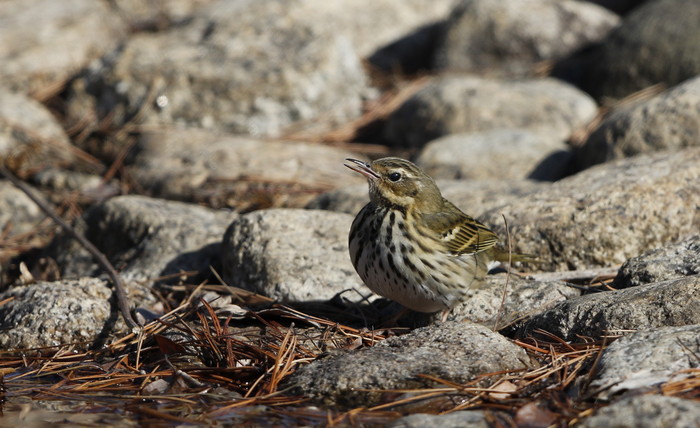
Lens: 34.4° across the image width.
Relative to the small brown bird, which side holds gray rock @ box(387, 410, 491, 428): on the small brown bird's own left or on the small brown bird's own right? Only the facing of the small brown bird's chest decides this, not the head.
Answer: on the small brown bird's own left

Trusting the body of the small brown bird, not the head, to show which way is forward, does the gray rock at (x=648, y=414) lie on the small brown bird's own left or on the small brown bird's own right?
on the small brown bird's own left

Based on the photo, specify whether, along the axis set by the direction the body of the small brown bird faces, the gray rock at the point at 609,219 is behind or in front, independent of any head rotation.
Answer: behind

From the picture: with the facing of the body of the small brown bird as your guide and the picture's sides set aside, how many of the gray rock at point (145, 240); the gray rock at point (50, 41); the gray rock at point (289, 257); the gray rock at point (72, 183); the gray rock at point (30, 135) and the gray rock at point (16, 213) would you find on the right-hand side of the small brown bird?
6

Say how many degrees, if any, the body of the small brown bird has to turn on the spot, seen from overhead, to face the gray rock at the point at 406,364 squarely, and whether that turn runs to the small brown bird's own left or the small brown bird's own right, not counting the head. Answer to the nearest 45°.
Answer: approximately 45° to the small brown bird's own left

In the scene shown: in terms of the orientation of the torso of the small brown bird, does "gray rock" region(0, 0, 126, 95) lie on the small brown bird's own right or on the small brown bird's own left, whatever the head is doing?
on the small brown bird's own right

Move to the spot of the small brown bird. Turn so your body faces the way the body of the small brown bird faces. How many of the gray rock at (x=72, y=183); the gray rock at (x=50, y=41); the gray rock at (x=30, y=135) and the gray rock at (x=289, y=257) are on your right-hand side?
4

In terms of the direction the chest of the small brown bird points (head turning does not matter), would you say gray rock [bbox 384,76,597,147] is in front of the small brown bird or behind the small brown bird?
behind

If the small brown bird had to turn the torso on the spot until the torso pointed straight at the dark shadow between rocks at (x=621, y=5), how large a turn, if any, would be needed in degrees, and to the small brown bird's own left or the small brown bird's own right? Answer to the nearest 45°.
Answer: approximately 135° to the small brown bird's own right

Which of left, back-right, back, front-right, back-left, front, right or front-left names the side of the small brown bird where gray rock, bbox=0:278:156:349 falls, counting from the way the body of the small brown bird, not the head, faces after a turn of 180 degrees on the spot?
back-left

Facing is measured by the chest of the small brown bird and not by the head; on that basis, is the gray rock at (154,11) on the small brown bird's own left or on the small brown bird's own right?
on the small brown bird's own right

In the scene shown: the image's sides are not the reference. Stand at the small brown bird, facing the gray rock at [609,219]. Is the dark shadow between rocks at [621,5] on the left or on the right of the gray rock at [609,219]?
left

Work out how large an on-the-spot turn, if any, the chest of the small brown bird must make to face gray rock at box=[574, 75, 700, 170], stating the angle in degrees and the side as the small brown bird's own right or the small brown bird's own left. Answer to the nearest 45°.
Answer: approximately 180°

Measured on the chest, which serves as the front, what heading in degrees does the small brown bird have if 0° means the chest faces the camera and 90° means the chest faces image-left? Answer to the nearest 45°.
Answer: approximately 45°

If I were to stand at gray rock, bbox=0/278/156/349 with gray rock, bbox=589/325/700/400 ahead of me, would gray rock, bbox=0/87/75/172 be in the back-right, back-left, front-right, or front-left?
back-left

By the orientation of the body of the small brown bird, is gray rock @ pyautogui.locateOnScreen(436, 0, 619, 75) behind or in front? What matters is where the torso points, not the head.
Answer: behind
